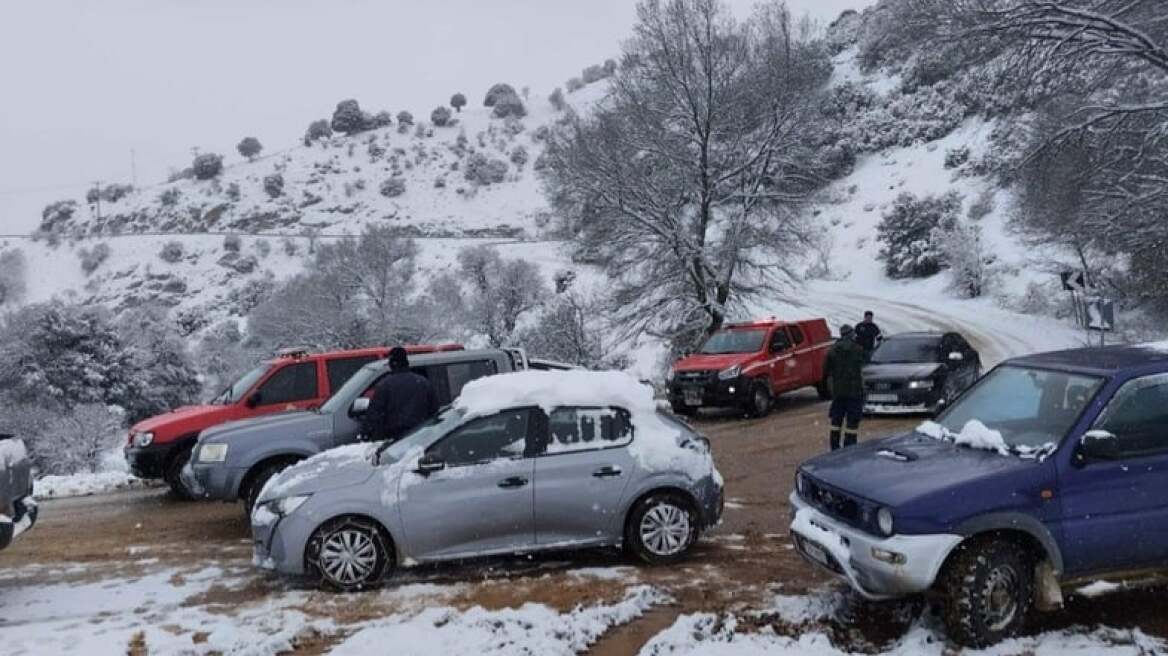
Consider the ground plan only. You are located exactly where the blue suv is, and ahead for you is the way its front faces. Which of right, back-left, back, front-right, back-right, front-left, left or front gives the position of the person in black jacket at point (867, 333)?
back-right

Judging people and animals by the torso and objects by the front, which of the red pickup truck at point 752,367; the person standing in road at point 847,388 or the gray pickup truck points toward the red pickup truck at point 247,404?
the red pickup truck at point 752,367

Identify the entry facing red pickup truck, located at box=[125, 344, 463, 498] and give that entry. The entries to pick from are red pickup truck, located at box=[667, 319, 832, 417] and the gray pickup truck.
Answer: the red pickup truck, located at box=[667, 319, 832, 417]

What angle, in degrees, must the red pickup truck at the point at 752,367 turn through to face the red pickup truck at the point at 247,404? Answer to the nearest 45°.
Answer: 0° — it already faces it

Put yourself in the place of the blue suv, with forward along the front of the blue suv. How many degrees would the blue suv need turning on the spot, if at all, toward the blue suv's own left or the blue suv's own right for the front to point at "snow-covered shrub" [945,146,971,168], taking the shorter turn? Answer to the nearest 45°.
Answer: approximately 135° to the blue suv's own right

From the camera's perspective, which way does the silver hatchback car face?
to the viewer's left

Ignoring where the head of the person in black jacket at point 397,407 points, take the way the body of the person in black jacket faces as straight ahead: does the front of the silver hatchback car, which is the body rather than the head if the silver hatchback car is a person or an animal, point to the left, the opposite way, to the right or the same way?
to the left

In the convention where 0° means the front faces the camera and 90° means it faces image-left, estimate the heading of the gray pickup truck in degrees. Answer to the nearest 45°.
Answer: approximately 45°

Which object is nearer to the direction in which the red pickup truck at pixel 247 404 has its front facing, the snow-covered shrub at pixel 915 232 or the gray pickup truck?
the gray pickup truck

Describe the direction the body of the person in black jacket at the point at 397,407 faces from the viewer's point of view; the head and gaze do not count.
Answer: away from the camera

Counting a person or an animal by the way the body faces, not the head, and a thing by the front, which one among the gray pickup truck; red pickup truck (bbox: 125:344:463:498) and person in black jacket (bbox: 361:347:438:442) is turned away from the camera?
the person in black jacket

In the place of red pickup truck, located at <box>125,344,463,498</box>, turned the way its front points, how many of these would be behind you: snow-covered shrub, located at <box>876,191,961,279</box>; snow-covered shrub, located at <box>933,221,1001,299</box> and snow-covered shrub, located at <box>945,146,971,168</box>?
3
